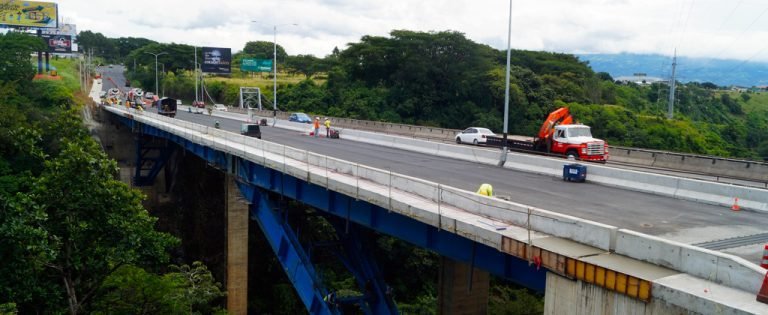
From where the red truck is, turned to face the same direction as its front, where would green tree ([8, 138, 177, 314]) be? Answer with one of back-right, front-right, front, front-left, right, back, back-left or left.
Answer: right

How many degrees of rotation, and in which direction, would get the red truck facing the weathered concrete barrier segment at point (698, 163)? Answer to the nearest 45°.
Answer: approximately 45° to its left

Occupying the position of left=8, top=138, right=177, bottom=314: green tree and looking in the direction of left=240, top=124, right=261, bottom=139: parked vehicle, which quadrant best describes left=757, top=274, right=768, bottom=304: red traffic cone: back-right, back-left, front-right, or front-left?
back-right

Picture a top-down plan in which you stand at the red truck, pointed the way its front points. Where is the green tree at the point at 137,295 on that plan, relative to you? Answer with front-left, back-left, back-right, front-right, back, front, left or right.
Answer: right

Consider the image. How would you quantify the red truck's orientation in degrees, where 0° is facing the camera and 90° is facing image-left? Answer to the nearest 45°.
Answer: approximately 315°

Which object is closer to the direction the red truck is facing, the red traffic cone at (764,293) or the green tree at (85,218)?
the red traffic cone

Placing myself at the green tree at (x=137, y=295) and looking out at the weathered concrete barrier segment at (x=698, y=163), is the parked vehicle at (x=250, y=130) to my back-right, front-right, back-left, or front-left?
front-left

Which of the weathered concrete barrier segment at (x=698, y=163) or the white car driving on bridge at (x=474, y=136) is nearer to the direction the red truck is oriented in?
the weathered concrete barrier segment

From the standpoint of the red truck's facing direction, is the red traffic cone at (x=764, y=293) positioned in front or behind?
in front

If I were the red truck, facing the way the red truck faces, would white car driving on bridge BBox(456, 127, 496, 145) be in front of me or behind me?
behind
